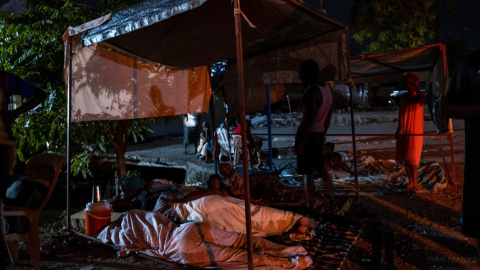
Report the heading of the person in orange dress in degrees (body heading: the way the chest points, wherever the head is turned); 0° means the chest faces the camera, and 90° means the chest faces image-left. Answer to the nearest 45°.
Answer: approximately 45°

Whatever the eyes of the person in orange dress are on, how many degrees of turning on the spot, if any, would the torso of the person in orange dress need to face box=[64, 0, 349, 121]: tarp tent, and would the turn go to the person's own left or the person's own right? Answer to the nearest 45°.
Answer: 0° — they already face it

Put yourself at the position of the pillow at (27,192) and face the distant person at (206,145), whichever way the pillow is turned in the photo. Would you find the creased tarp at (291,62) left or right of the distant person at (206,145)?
right

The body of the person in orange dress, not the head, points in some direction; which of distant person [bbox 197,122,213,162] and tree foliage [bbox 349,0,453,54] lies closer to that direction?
the distant person

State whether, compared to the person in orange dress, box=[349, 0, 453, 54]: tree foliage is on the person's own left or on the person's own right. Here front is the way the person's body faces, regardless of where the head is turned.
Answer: on the person's own right

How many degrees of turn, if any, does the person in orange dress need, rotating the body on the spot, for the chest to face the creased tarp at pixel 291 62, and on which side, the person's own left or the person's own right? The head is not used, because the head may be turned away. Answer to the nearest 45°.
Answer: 0° — they already face it

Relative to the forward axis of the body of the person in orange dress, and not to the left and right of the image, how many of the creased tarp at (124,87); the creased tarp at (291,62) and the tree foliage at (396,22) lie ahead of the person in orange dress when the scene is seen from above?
2
